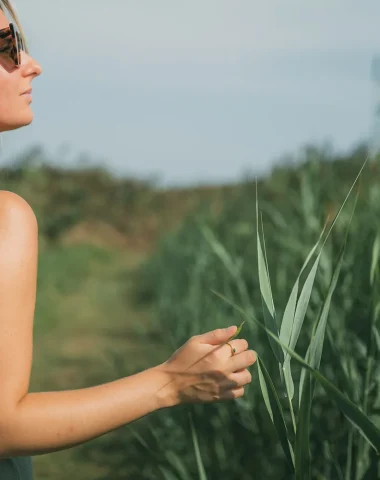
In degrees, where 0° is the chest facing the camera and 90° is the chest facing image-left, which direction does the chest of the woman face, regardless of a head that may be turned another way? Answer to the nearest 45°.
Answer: approximately 270°

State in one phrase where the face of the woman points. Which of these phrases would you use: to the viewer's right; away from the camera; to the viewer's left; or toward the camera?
to the viewer's right
